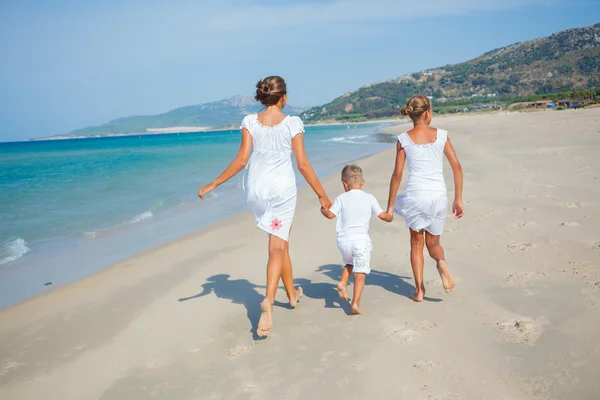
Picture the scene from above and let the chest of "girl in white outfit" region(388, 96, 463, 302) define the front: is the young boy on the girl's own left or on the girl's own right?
on the girl's own left

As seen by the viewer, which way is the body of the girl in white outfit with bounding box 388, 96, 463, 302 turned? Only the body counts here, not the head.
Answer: away from the camera

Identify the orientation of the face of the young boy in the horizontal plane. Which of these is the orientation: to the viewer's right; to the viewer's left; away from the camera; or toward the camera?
away from the camera

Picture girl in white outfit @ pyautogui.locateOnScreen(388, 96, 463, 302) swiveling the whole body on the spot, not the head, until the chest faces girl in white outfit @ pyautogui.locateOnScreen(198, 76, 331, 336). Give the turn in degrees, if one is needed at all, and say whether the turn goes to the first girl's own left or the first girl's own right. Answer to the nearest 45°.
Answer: approximately 135° to the first girl's own left
